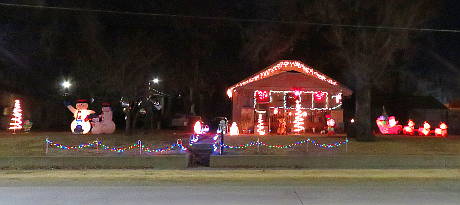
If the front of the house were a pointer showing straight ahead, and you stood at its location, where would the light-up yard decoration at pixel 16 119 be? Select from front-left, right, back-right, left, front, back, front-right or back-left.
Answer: right

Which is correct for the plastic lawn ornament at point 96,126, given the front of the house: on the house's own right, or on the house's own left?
on the house's own right

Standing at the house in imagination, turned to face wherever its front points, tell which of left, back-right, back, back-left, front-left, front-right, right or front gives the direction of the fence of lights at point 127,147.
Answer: front-right

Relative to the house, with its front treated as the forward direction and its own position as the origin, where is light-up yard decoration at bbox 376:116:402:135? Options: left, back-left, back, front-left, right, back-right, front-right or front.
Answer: left

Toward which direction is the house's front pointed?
toward the camera

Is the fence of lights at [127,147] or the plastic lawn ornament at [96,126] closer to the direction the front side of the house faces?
the fence of lights

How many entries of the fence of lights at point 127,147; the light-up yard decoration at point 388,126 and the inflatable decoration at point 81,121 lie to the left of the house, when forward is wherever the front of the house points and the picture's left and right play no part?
1

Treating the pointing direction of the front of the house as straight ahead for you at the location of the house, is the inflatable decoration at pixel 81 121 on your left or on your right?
on your right

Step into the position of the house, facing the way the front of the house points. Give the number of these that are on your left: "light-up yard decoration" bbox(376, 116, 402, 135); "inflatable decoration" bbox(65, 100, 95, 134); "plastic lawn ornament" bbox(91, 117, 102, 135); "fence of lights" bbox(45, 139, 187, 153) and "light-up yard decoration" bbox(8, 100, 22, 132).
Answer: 1

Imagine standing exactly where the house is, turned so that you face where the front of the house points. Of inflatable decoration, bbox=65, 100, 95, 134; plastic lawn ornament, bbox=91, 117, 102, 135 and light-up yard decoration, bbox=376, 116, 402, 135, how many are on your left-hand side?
1
